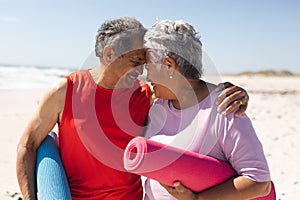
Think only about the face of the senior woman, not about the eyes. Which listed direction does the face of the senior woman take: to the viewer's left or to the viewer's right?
to the viewer's left

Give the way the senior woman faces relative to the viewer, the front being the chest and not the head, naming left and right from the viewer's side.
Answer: facing the viewer and to the left of the viewer
